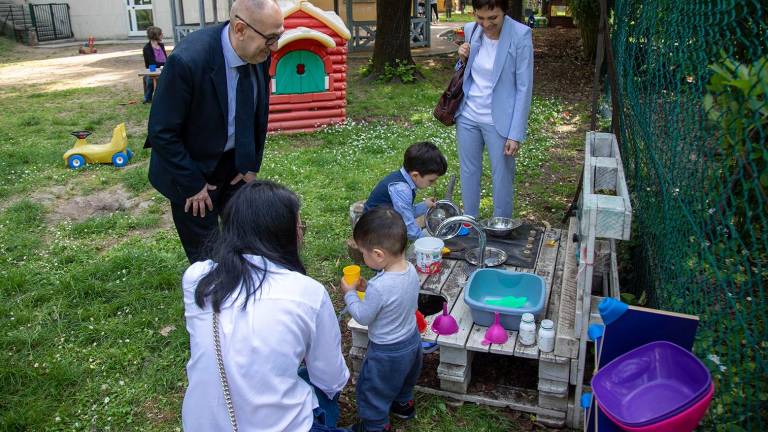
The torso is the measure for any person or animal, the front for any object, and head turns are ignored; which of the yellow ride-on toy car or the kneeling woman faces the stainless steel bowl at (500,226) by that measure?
the kneeling woman

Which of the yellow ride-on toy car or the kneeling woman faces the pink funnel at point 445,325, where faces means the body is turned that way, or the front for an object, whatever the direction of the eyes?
the kneeling woman

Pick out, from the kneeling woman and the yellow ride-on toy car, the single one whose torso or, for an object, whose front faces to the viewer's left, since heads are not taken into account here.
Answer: the yellow ride-on toy car

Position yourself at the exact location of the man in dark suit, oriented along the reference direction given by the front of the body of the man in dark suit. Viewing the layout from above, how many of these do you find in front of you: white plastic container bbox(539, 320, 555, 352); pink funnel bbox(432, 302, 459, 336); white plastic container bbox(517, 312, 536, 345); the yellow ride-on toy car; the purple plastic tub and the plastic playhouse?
4

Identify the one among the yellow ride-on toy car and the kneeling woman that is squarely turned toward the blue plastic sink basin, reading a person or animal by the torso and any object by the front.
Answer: the kneeling woman

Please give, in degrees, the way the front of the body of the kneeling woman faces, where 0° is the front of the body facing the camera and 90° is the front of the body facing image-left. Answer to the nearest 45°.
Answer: approximately 225°

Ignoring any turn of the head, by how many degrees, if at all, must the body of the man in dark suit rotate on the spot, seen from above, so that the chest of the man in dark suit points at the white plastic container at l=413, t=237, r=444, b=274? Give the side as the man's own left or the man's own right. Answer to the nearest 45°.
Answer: approximately 45° to the man's own left

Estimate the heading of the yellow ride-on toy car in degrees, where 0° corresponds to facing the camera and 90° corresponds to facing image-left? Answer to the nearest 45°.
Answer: approximately 90°

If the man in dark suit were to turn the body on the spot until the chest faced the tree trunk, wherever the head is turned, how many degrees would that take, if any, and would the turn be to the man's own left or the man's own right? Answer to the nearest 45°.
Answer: approximately 135° to the man's own left
